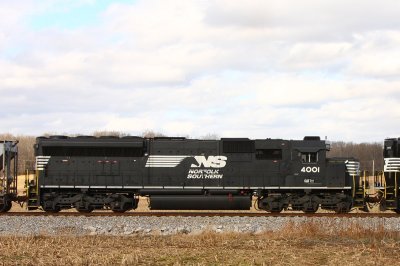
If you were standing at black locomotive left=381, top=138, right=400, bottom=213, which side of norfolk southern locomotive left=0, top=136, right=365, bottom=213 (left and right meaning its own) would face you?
front

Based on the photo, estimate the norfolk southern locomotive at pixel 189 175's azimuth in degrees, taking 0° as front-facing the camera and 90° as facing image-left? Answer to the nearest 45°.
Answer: approximately 270°
